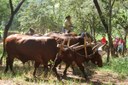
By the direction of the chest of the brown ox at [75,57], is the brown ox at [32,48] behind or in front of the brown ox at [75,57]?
behind

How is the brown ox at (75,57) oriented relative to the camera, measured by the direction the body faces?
to the viewer's right

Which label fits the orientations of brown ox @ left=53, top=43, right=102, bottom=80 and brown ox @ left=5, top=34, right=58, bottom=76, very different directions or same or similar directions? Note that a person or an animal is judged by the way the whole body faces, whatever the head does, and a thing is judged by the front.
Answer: same or similar directions

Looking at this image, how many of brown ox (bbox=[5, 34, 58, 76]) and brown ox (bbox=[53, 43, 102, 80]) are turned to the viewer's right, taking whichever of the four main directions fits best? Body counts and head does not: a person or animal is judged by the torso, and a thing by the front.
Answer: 2

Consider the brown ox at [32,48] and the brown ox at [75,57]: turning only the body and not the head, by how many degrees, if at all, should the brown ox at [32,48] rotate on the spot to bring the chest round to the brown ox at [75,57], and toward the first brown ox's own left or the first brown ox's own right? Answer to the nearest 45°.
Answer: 0° — it already faces it

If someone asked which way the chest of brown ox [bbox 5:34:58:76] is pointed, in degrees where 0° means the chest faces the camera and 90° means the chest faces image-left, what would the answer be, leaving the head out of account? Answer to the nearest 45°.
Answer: approximately 270°
